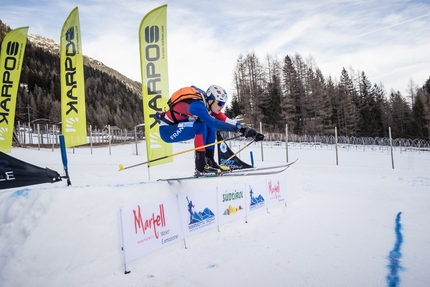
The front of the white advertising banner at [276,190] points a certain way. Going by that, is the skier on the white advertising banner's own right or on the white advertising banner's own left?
on the white advertising banner's own right

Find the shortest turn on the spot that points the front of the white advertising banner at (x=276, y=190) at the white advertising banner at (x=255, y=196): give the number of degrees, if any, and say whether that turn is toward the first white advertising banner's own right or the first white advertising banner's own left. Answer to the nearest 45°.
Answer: approximately 90° to the first white advertising banner's own right

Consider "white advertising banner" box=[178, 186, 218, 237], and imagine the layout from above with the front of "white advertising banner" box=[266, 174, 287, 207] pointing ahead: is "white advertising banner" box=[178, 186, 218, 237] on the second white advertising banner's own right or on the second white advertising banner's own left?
on the second white advertising banner's own right

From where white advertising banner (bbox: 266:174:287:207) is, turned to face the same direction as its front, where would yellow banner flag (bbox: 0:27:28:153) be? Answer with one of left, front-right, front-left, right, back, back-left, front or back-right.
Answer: back-right

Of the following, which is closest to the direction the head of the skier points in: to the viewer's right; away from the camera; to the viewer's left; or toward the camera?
to the viewer's right

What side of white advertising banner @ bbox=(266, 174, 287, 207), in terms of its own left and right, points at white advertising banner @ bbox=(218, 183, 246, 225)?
right

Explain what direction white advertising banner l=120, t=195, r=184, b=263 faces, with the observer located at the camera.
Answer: facing the viewer and to the right of the viewer

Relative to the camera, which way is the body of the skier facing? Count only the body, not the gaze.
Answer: to the viewer's right
